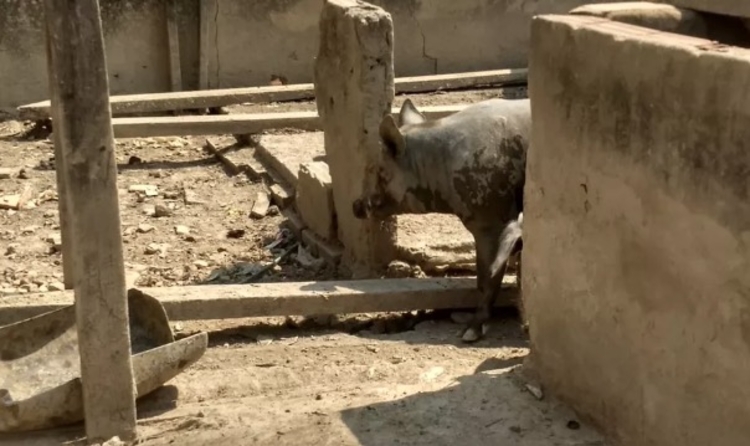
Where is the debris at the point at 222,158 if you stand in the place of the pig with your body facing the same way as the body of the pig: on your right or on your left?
on your right

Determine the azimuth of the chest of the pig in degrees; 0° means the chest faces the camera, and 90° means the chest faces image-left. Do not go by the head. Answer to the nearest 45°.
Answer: approximately 90°

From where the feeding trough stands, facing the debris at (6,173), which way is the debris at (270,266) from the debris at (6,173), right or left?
right

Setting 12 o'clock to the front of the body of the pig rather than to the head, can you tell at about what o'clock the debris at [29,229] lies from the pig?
The debris is roughly at 1 o'clock from the pig.

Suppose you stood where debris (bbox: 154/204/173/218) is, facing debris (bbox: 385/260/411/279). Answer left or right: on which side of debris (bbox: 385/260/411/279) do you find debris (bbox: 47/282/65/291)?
right

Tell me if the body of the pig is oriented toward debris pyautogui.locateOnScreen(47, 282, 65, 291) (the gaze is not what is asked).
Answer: yes

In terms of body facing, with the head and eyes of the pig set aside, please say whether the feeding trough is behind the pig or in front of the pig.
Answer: in front

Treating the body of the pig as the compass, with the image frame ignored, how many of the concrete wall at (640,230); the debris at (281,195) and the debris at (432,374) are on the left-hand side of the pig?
2
